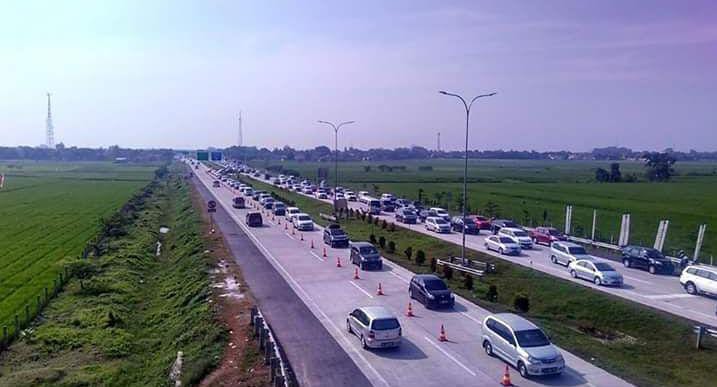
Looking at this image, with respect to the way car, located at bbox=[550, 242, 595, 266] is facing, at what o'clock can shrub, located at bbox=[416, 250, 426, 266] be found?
The shrub is roughly at 4 o'clock from the car.

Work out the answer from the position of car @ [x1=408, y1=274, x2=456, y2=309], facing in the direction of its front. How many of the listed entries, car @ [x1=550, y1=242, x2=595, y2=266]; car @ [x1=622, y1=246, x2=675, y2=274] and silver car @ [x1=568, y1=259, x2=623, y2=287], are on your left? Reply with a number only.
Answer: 3

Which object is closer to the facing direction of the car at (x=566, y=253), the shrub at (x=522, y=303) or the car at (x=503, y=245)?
the shrub

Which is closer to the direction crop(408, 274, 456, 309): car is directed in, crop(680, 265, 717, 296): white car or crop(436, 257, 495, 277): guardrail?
the white car

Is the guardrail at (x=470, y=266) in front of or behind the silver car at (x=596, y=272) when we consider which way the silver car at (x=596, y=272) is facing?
behind

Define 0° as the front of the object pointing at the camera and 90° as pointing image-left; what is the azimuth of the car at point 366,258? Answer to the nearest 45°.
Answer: approximately 315°

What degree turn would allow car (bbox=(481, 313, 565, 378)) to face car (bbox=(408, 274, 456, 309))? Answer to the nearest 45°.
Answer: approximately 180°

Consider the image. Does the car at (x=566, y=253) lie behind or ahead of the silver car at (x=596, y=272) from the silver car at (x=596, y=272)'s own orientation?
behind

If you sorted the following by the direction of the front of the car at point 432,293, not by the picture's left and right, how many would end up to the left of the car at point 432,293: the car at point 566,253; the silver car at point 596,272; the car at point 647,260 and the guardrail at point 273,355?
3
